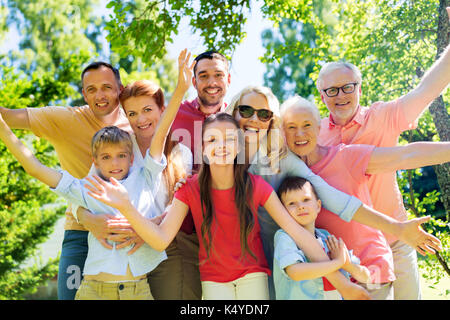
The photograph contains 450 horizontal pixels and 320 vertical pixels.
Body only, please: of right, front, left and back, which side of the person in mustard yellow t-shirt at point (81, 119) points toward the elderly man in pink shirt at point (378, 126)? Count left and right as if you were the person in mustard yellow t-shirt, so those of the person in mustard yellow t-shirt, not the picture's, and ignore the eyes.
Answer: left

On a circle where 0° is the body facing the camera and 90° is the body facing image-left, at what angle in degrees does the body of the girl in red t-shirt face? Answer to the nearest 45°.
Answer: approximately 0°

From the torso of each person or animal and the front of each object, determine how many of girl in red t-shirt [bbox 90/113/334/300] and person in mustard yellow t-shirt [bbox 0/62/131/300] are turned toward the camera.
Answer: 2
